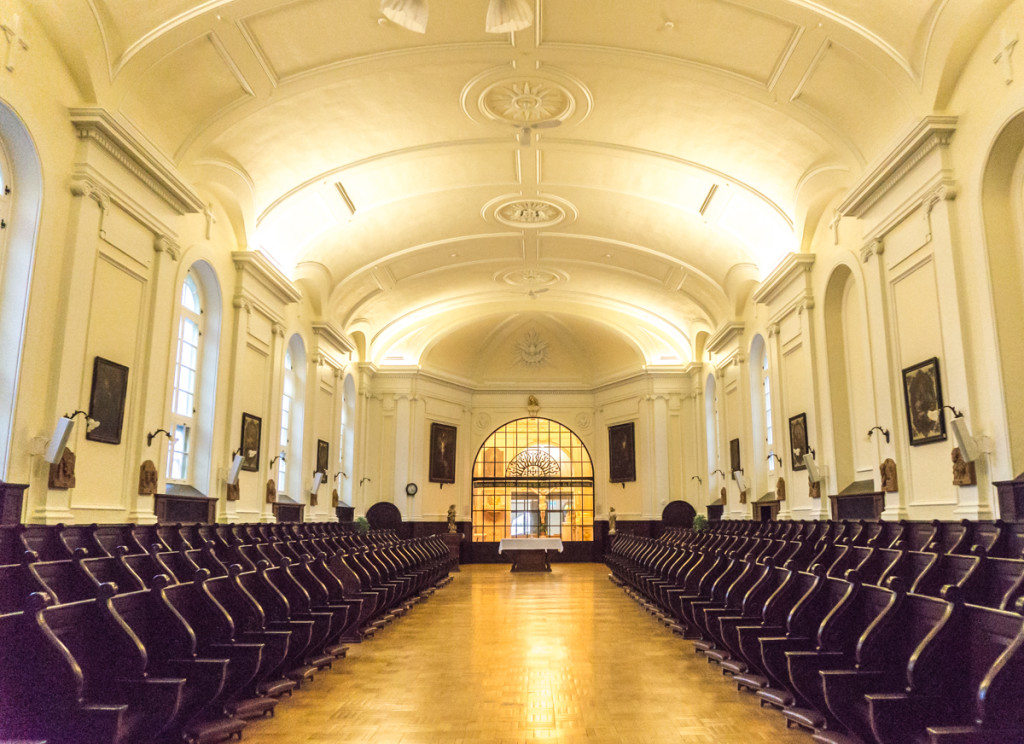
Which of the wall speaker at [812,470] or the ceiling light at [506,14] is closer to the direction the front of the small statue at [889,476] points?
the ceiling light

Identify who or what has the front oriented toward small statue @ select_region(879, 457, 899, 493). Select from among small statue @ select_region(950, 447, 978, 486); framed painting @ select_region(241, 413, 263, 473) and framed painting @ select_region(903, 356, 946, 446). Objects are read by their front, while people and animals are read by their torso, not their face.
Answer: framed painting @ select_region(241, 413, 263, 473)

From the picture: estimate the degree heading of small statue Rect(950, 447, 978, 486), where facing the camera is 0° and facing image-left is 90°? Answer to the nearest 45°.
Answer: approximately 45°

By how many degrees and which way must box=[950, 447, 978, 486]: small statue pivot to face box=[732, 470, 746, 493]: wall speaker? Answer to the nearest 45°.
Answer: approximately 90° to its right

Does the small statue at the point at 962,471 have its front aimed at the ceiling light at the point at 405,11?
yes

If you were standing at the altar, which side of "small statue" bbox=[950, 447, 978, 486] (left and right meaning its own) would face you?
right

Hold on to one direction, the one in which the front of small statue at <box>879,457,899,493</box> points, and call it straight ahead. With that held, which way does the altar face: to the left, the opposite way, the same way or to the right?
to the left
